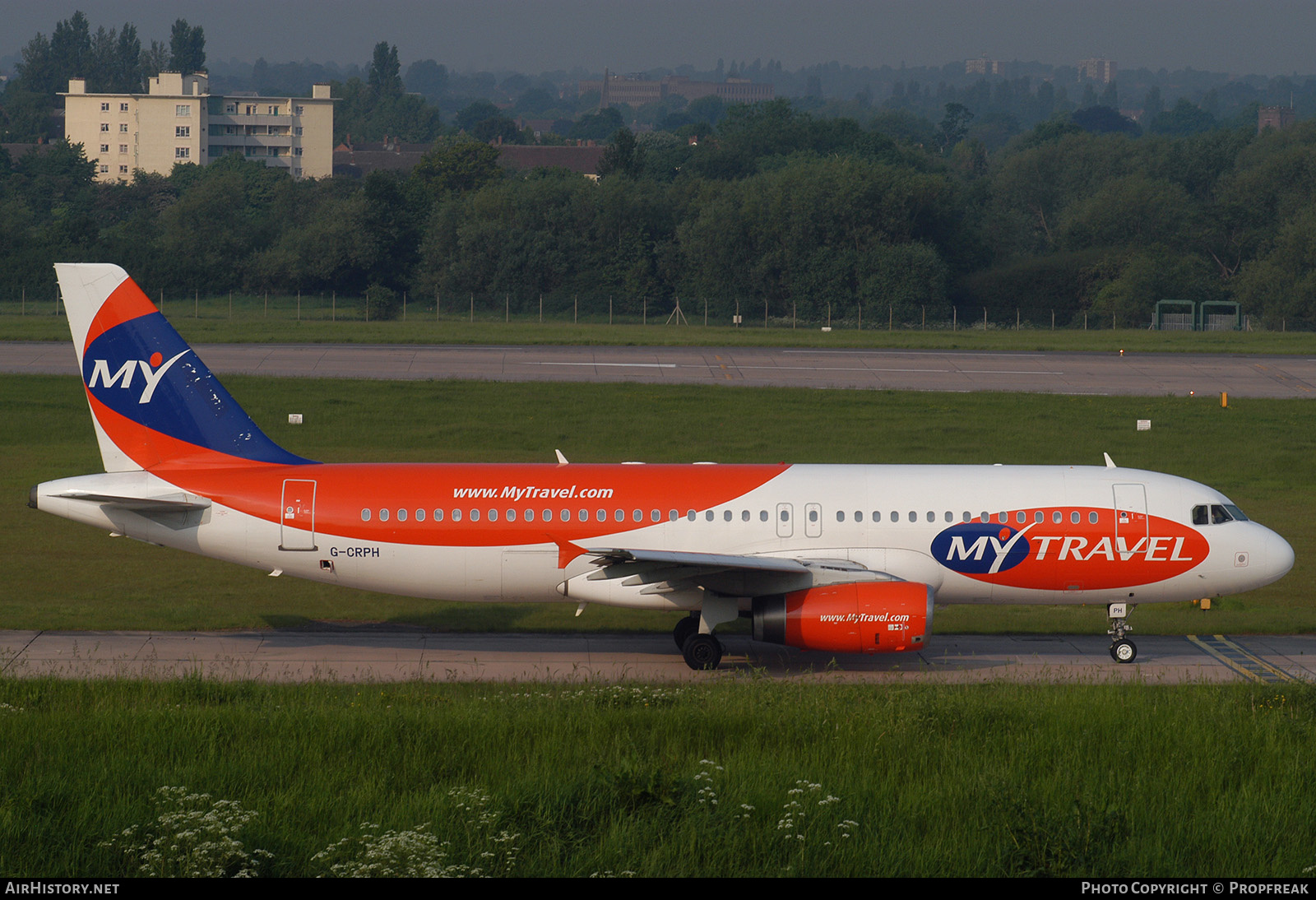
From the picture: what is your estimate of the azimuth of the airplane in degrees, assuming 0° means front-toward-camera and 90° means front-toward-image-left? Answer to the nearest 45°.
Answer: approximately 270°
